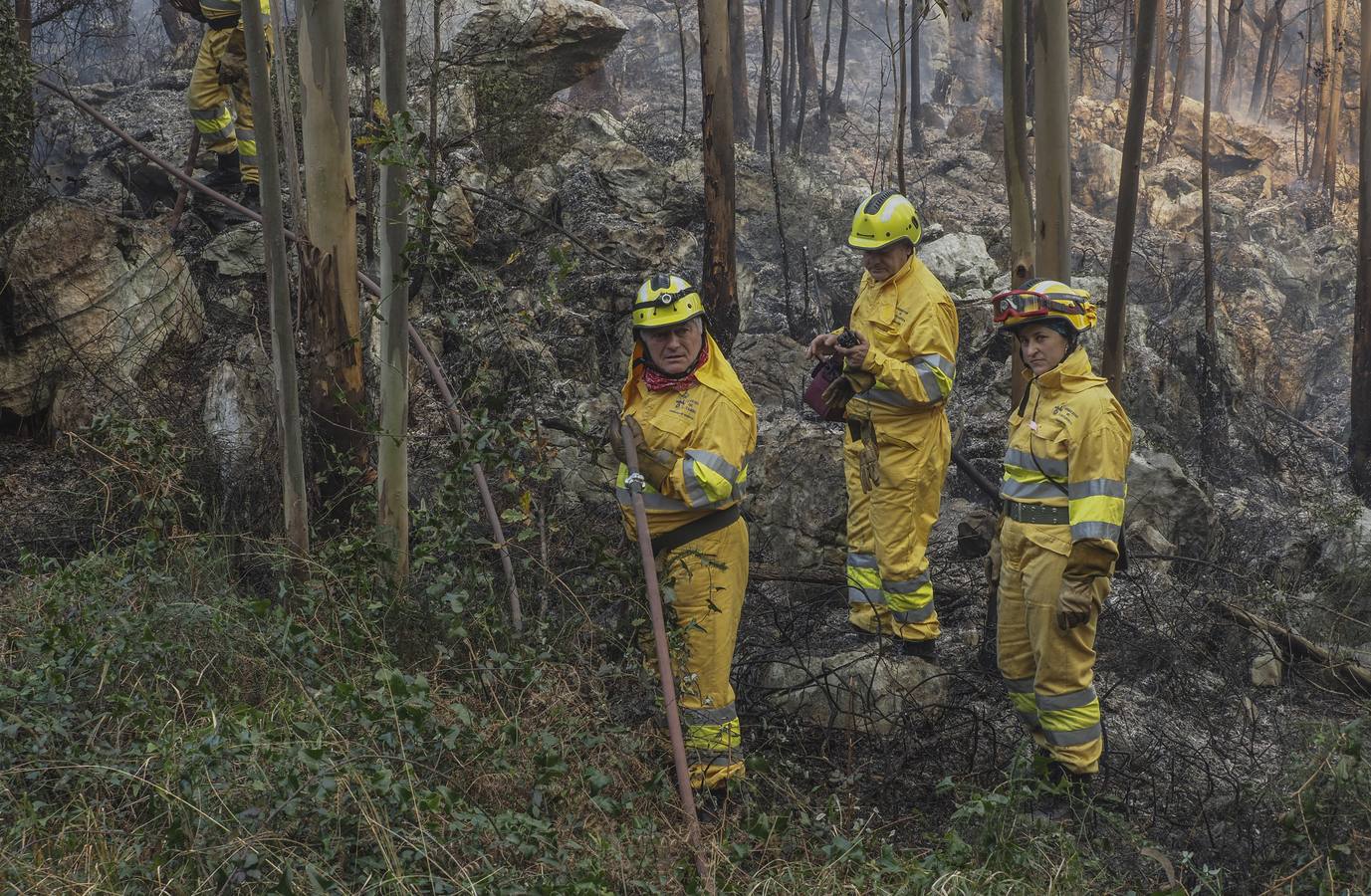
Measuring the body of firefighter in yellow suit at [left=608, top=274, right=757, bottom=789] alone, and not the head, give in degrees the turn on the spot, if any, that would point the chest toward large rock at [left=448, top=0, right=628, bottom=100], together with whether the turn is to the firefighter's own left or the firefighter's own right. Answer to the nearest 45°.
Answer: approximately 135° to the firefighter's own right

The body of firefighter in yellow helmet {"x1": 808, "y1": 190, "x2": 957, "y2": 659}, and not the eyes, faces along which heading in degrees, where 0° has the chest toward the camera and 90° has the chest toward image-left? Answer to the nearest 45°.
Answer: approximately 45°

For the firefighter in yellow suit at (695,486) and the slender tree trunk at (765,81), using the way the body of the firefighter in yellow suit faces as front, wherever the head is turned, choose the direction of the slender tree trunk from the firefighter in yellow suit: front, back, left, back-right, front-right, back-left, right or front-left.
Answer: back-right

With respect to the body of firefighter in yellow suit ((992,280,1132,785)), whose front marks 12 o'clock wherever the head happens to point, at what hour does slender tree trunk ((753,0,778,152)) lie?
The slender tree trunk is roughly at 4 o'clock from the firefighter in yellow suit.

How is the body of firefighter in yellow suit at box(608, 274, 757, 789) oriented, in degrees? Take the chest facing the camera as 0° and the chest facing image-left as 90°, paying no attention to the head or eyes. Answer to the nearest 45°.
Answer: approximately 45°
